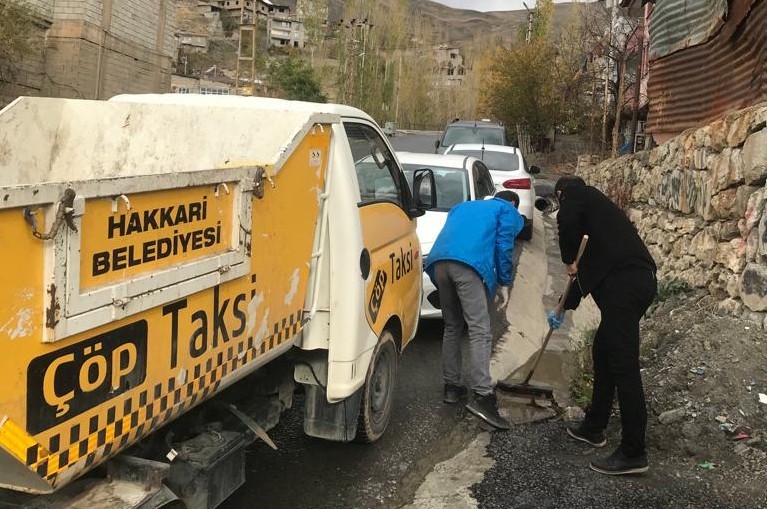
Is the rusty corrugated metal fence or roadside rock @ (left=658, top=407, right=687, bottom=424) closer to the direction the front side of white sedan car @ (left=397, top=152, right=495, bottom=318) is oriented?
the roadside rock

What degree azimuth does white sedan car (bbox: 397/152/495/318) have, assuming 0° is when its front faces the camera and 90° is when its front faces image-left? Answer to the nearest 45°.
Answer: approximately 45°

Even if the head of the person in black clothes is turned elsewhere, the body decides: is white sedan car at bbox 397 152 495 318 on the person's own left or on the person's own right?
on the person's own right

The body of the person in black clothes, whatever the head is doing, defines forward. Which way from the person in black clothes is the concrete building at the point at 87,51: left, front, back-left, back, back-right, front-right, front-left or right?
front-right

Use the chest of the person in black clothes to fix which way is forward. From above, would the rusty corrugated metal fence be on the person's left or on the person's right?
on the person's right

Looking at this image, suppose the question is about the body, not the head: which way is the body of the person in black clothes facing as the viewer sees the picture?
to the viewer's left

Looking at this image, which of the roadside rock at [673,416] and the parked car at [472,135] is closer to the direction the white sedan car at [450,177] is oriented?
the roadside rock

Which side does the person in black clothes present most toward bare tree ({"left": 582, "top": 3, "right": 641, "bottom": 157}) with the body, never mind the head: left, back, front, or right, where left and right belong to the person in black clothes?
right

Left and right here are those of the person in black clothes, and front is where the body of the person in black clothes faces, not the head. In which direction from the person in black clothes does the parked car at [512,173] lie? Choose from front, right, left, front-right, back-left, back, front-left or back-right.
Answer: right

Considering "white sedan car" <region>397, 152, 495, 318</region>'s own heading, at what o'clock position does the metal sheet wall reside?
The metal sheet wall is roughly at 7 o'clock from the white sedan car.
